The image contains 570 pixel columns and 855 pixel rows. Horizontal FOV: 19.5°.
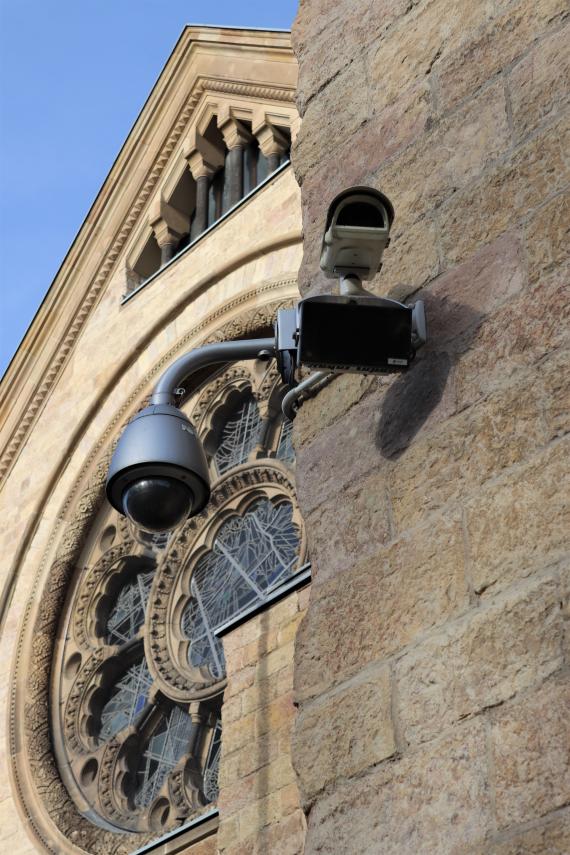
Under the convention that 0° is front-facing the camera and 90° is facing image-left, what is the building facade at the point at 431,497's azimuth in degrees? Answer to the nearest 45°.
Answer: approximately 45°

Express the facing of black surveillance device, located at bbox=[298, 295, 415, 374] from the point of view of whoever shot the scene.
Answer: facing the viewer
